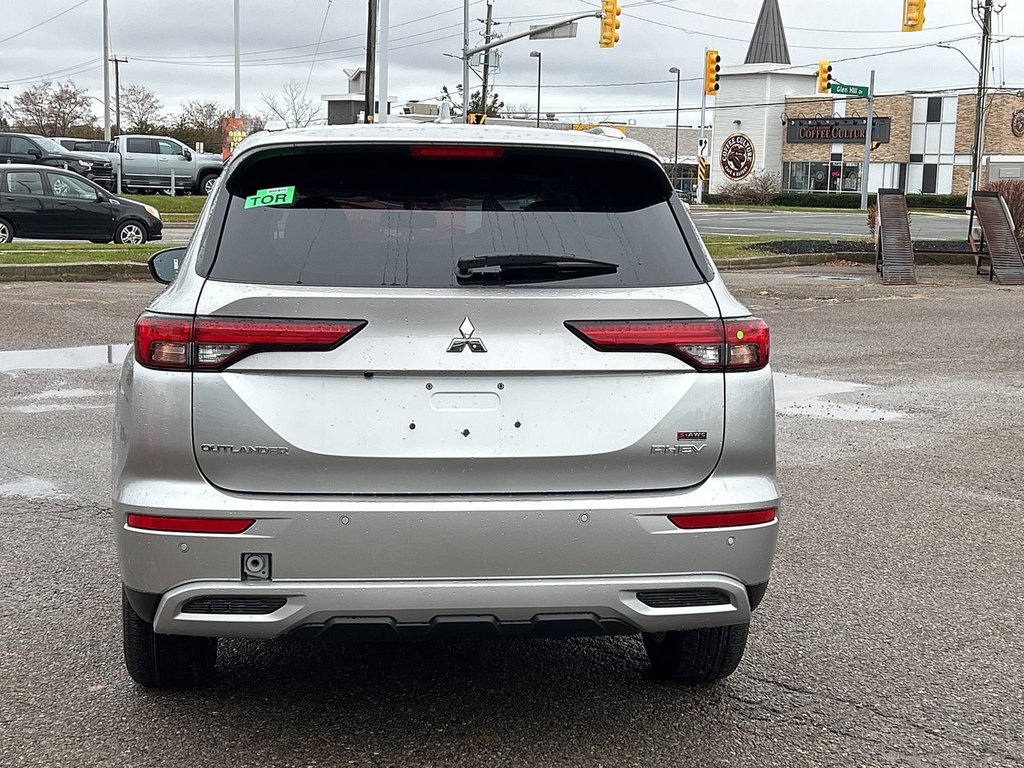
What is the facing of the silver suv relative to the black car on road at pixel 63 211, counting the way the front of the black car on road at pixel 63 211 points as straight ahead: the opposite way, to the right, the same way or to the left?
to the left

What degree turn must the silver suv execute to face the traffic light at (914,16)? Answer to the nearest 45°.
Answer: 0° — it already faces it

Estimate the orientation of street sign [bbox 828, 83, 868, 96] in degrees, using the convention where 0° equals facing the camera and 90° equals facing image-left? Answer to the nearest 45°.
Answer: approximately 0°

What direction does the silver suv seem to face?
away from the camera

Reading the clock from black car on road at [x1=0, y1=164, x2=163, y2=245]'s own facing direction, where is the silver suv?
The silver suv is roughly at 3 o'clock from the black car on road.

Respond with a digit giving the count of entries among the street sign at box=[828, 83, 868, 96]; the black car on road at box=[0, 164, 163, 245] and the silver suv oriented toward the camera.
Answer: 1

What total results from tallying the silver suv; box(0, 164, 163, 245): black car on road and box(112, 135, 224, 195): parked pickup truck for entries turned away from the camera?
1

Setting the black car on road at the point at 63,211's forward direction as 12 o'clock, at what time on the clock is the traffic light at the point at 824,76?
The traffic light is roughly at 11 o'clock from the black car on road.

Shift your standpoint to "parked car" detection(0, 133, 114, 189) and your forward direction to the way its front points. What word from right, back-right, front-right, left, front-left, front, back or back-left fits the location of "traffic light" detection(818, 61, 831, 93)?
front-left

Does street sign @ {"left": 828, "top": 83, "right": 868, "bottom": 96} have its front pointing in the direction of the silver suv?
yes

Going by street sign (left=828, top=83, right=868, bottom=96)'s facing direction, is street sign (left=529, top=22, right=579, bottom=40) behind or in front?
in front

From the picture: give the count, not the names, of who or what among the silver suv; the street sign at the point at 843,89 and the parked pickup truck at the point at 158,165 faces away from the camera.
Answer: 1

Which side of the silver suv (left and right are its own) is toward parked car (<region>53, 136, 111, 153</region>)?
front

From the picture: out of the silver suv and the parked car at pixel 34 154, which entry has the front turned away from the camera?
the silver suv

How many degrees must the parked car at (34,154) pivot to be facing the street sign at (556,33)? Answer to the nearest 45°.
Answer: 0° — it already faces it

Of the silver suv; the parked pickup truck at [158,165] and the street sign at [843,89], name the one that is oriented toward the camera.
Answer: the street sign

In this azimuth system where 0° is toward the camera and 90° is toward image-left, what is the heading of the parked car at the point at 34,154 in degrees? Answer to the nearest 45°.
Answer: approximately 315°

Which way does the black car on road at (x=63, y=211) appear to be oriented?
to the viewer's right
